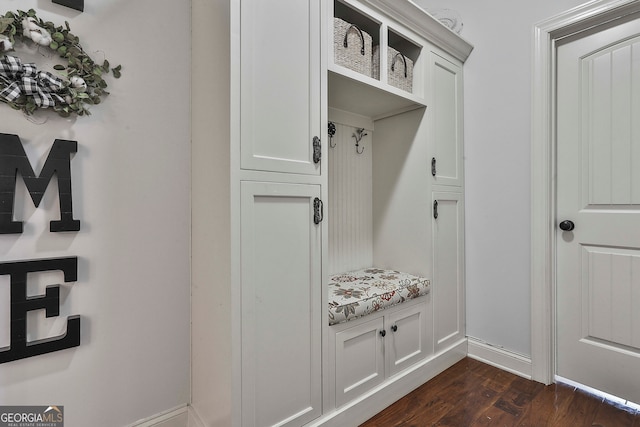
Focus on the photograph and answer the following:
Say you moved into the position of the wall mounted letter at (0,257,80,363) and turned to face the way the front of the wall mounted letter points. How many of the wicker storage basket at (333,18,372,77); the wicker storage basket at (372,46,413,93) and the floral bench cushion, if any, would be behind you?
0

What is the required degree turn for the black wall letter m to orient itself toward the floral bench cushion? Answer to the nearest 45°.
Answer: approximately 45° to its left

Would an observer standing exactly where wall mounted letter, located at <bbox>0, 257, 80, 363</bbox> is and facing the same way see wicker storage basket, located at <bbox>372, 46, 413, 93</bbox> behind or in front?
in front

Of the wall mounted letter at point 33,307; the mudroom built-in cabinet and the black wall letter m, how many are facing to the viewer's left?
0

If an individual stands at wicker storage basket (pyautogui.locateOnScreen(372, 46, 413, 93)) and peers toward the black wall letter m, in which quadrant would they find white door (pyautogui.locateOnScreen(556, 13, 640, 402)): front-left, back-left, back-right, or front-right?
back-left

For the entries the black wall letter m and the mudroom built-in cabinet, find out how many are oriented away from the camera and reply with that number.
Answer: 0

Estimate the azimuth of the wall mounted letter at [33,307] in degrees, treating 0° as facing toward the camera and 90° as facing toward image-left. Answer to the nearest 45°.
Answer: approximately 315°

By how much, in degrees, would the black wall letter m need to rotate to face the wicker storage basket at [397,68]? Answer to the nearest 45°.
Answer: approximately 45° to its left

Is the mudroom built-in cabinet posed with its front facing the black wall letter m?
no

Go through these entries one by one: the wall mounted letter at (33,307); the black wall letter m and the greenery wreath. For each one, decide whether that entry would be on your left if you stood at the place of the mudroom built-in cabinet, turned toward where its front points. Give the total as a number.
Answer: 0

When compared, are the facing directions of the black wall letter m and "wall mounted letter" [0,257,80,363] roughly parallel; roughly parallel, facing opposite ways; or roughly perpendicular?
roughly parallel

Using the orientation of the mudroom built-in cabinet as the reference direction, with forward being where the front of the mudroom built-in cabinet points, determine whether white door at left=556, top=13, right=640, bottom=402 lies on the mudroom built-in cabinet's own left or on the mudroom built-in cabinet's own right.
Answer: on the mudroom built-in cabinet's own left

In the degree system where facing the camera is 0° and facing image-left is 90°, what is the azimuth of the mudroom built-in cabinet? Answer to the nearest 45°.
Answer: approximately 315°

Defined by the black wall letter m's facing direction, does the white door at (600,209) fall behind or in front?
in front

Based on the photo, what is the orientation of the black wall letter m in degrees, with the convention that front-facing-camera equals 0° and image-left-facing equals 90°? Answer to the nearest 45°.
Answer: approximately 315°

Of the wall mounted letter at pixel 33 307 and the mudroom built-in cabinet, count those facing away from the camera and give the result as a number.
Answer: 0

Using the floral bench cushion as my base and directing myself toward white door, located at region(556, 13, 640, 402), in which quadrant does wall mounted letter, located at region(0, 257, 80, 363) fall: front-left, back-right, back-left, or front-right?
back-right
